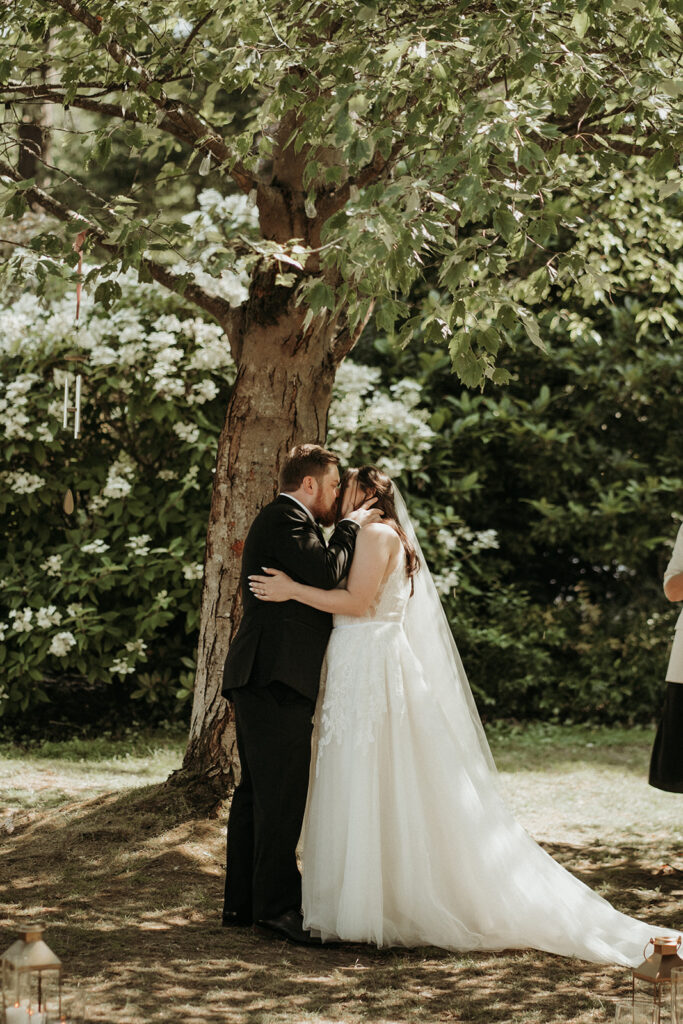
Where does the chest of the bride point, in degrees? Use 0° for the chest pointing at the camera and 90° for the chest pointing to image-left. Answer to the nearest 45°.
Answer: approximately 90°

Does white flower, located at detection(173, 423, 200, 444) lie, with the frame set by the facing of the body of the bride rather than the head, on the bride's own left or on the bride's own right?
on the bride's own right

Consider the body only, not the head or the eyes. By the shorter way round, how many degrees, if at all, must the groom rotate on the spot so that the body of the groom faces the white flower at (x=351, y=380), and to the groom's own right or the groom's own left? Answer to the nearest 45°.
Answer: approximately 90° to the groom's own left

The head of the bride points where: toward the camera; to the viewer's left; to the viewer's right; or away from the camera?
to the viewer's left

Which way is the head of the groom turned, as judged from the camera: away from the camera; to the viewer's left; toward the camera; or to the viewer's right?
to the viewer's right

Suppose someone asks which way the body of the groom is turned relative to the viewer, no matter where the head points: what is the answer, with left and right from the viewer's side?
facing to the right of the viewer

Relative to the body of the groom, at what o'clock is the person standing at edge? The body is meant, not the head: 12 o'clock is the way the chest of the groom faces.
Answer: The person standing at edge is roughly at 11 o'clock from the groom.

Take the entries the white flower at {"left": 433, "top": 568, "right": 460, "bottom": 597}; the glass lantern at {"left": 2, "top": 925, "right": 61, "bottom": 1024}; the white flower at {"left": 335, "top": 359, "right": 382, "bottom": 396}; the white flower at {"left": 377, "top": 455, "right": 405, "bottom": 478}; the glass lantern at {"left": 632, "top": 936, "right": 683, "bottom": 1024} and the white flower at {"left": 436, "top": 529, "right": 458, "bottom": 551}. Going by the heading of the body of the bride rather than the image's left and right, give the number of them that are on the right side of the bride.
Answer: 4

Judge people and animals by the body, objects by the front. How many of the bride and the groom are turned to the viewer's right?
1

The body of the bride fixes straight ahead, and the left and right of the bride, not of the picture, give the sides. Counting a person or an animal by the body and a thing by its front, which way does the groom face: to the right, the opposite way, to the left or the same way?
the opposite way

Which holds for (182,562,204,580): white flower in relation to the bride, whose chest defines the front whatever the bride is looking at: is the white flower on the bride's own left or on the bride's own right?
on the bride's own right

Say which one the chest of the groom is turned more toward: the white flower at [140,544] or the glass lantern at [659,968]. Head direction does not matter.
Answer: the glass lantern

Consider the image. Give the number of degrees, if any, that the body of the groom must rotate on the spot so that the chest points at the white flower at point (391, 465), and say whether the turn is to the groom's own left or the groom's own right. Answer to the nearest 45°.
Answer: approximately 90° to the groom's own left

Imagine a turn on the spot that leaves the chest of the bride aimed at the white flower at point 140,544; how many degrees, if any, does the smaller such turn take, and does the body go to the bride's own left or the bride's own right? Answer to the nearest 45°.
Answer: approximately 45° to the bride's own right

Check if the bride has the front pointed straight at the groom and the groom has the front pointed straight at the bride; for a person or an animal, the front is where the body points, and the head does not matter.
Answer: yes
